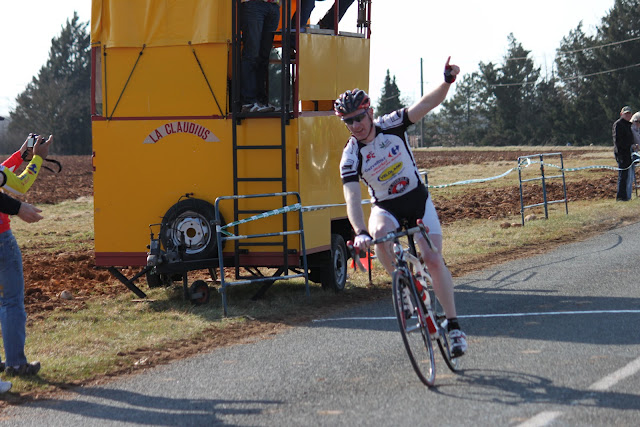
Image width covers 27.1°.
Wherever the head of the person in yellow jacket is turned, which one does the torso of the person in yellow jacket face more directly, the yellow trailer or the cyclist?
the cyclist

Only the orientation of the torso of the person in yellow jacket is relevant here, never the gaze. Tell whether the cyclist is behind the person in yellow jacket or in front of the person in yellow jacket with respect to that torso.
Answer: in front

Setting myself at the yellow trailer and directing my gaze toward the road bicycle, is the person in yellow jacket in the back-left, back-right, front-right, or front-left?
front-right

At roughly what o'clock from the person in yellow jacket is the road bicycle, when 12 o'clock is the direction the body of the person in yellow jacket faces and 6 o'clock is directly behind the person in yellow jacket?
The road bicycle is roughly at 1 o'clock from the person in yellow jacket.

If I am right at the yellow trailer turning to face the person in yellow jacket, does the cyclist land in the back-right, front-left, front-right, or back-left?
front-left

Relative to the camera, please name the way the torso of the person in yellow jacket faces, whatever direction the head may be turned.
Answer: to the viewer's right

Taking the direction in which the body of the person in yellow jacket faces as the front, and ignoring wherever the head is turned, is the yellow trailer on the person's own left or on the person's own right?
on the person's own left

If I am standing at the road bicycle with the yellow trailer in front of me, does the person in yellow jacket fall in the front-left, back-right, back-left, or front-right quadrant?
front-left
